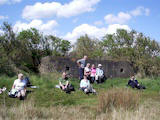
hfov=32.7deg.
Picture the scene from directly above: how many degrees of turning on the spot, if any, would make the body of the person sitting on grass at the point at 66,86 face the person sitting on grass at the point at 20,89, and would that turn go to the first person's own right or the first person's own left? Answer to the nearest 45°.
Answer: approximately 90° to the first person's own right

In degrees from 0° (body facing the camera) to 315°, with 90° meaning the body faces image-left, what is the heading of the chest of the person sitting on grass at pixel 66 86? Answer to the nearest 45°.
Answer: approximately 315°

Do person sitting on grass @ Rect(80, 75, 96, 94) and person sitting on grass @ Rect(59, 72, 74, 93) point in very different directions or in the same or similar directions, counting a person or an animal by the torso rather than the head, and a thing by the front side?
same or similar directions

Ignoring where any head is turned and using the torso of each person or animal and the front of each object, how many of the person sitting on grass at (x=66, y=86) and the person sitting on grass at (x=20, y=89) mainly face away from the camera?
0

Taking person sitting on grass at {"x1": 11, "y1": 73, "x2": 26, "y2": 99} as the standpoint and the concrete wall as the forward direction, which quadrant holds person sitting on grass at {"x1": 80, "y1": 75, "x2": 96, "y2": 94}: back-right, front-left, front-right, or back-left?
front-right

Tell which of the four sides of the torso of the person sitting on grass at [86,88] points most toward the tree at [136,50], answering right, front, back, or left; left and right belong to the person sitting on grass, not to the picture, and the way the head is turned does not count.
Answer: left

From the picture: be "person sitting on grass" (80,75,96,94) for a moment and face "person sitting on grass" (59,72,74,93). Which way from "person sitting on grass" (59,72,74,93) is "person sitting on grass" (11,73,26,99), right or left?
left

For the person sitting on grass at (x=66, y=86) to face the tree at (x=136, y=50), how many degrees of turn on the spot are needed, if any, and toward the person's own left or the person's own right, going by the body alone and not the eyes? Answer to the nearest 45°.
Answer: approximately 90° to the person's own left

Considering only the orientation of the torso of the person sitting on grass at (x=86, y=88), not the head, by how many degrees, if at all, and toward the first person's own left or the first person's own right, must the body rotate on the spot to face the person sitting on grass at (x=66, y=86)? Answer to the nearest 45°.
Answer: approximately 135° to the first person's own right

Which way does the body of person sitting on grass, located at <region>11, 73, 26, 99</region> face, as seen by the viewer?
toward the camera

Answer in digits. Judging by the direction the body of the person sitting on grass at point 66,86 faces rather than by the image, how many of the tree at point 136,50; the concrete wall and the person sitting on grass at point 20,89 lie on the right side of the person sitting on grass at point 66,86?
1

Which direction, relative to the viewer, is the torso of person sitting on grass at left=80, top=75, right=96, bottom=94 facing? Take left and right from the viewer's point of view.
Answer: facing the viewer and to the right of the viewer

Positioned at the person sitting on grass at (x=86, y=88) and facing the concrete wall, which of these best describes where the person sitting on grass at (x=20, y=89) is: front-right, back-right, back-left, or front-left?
back-left
